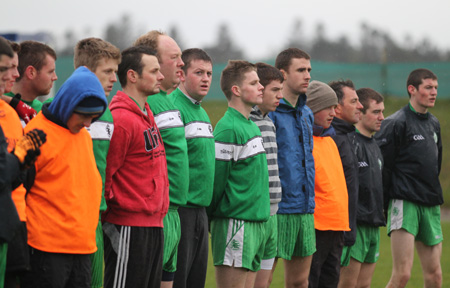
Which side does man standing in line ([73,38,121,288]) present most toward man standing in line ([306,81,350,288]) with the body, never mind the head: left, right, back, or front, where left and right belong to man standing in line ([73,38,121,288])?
left

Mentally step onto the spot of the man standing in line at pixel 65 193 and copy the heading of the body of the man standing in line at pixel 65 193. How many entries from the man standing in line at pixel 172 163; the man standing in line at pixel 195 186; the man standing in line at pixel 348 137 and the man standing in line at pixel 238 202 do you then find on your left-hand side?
4

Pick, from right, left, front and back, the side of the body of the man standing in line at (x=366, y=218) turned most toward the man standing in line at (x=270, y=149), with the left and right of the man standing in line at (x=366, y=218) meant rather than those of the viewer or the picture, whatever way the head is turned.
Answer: right

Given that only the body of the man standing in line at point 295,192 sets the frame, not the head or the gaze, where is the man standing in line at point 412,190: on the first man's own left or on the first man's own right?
on the first man's own left

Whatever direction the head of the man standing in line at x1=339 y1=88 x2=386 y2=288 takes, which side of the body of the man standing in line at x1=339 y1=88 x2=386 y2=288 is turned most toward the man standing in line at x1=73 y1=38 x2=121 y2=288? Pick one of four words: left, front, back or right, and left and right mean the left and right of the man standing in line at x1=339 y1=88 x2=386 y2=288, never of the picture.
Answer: right

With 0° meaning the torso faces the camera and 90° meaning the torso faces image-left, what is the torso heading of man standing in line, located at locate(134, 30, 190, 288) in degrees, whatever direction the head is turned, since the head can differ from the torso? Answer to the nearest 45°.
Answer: approximately 315°

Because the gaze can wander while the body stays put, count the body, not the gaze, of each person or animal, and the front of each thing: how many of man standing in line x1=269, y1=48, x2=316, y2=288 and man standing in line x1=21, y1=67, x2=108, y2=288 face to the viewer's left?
0

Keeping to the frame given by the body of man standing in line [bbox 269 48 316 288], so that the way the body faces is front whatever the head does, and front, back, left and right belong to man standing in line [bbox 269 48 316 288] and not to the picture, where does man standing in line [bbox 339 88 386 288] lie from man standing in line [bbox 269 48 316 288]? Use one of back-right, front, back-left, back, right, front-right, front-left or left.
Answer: left
